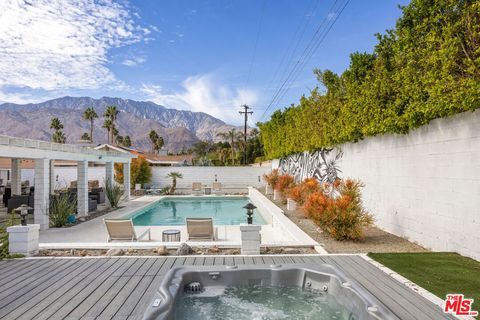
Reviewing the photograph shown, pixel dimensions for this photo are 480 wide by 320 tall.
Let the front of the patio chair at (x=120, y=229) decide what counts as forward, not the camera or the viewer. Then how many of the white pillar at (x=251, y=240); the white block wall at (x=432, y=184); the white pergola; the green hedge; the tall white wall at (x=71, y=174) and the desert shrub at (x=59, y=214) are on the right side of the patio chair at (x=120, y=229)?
3

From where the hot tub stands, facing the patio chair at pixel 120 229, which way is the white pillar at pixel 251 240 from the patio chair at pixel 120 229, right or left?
right

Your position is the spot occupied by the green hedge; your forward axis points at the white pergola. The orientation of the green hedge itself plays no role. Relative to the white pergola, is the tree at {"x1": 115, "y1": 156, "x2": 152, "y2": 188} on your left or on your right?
right

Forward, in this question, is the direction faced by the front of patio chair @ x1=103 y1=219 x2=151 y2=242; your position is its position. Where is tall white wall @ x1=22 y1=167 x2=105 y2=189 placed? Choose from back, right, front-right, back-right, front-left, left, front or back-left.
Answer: front-left

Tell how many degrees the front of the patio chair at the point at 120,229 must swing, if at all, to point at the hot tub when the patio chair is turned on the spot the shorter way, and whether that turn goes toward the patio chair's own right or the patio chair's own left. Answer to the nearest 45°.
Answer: approximately 90° to the patio chair's own right

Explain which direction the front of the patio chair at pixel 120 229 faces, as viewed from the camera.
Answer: facing away from the viewer and to the right of the viewer

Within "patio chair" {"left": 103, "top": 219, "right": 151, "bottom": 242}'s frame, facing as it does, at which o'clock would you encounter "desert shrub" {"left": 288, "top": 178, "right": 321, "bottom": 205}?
The desert shrub is roughly at 1 o'clock from the patio chair.

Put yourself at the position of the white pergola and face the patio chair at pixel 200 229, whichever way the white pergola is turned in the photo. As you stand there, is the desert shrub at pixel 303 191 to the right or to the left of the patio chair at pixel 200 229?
left

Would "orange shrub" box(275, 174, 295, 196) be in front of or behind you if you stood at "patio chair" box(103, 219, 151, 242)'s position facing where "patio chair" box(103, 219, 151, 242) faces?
in front

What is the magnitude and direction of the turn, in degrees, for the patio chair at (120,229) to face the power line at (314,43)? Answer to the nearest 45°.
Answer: approximately 45° to its right

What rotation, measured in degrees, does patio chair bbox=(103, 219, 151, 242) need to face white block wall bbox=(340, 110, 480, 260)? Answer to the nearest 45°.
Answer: approximately 90° to its right

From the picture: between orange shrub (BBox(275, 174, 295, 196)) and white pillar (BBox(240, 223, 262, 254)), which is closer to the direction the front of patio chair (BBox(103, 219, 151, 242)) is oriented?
the orange shrub
